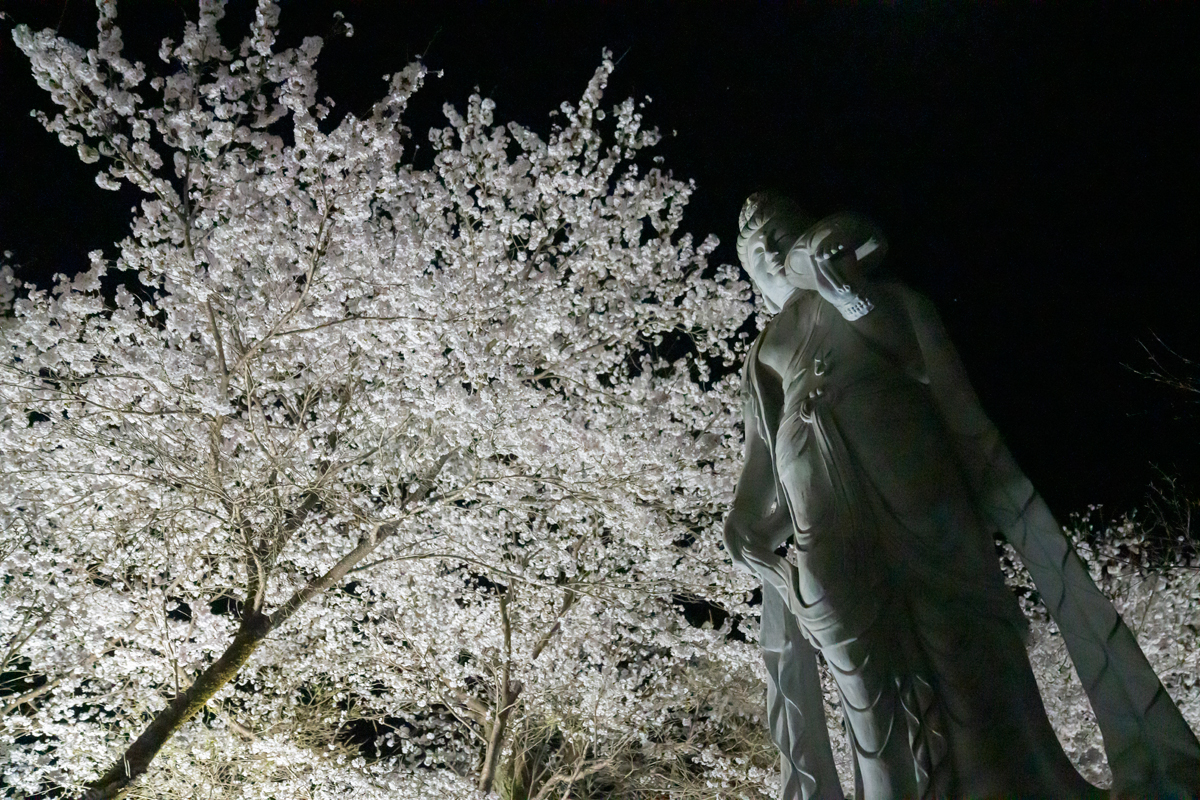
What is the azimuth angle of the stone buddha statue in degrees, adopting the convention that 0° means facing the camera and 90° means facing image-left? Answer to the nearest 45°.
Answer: approximately 45°

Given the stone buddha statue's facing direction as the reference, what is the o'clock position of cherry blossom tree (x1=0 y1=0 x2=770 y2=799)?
The cherry blossom tree is roughly at 2 o'clock from the stone buddha statue.
